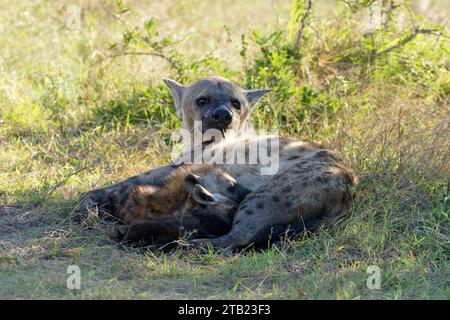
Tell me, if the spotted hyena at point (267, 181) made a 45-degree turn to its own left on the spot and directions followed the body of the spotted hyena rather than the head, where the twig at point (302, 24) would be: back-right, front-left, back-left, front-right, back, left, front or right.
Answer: back

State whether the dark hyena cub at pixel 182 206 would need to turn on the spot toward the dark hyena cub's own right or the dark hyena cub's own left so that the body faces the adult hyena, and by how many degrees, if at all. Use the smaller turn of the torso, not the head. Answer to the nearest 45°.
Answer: approximately 90° to the dark hyena cub's own left

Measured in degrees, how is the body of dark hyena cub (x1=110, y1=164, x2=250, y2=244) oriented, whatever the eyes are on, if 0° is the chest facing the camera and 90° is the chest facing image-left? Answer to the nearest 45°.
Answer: approximately 270°

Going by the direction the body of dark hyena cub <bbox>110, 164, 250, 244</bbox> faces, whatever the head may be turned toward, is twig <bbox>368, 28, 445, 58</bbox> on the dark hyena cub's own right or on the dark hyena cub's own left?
on the dark hyena cub's own left

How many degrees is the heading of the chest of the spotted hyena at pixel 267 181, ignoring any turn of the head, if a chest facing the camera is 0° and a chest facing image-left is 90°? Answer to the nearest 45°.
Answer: approximately 45°

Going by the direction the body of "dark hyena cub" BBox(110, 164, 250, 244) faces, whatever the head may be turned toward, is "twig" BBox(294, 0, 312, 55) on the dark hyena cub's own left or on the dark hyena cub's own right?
on the dark hyena cub's own left

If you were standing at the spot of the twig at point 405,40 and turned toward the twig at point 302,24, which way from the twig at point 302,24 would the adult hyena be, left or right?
left
